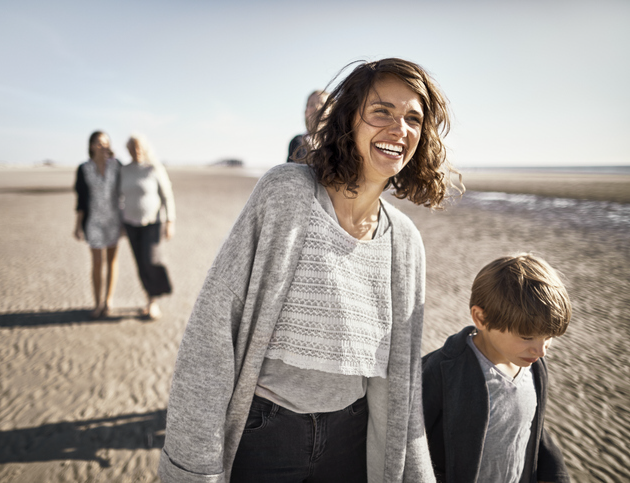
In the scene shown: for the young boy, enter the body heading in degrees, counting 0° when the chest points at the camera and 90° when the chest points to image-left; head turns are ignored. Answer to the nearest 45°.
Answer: approximately 315°

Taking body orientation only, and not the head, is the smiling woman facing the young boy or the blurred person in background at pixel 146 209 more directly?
the young boy

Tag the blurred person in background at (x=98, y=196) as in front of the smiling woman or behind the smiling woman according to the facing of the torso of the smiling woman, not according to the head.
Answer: behind

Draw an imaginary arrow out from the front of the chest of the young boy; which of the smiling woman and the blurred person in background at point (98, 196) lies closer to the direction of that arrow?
the smiling woman

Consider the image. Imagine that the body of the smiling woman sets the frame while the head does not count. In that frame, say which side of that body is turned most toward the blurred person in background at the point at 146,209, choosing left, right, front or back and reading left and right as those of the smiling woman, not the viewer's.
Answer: back

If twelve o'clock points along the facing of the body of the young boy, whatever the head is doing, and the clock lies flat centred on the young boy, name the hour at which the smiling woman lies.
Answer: The smiling woman is roughly at 3 o'clock from the young boy.

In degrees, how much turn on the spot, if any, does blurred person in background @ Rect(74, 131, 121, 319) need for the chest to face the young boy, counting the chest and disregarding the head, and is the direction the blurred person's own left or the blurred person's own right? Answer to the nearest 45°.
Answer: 0° — they already face them
